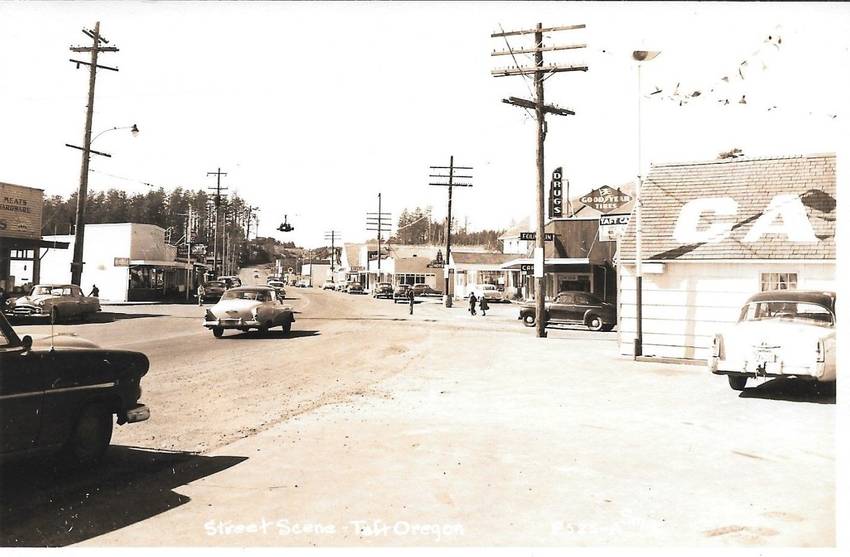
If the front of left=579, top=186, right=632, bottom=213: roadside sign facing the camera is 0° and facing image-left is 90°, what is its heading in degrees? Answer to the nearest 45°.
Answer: approximately 0°

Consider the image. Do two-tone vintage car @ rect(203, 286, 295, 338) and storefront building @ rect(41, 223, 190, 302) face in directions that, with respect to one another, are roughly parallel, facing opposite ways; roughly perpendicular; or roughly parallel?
roughly perpendicular

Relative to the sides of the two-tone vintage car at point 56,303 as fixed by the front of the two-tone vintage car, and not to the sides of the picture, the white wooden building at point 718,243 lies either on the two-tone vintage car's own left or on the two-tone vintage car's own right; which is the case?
on the two-tone vintage car's own left

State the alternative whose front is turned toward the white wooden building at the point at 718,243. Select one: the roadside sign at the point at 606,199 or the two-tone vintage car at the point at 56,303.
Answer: the roadside sign

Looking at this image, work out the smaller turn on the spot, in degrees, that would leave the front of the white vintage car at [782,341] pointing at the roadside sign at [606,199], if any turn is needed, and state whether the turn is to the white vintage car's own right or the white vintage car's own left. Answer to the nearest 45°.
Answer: approximately 45° to the white vintage car's own left

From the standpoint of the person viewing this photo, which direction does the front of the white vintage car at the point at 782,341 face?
facing away from the viewer and to the right of the viewer

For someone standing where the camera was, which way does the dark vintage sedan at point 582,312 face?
facing to the left of the viewer

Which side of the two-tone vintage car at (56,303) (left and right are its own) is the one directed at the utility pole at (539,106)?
back

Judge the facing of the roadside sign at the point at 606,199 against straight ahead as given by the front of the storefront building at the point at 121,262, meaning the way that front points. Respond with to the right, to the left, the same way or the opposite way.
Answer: to the right

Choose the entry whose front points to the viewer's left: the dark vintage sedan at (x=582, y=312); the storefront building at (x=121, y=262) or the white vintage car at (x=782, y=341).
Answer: the dark vintage sedan

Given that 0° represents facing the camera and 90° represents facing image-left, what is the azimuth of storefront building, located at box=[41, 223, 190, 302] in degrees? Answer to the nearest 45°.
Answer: approximately 315°

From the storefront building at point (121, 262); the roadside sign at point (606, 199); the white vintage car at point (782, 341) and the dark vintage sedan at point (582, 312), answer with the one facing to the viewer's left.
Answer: the dark vintage sedan
